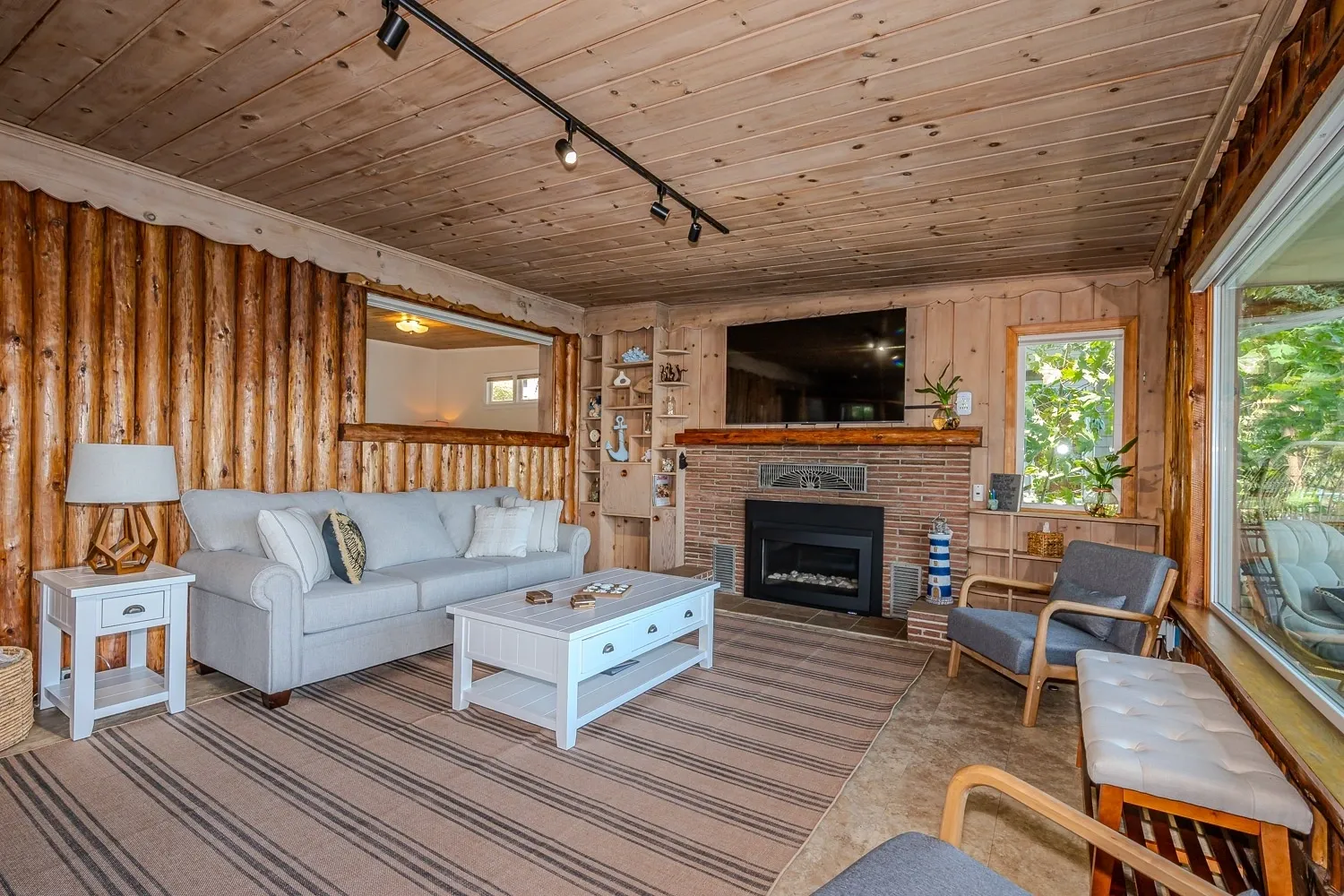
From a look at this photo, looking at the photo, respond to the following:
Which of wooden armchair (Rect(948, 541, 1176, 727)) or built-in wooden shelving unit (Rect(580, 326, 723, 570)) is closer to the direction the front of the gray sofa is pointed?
the wooden armchair

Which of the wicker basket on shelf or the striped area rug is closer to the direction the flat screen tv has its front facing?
the striped area rug

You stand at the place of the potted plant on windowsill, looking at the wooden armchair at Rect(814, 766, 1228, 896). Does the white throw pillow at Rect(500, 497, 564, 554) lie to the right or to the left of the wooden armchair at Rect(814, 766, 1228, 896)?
right

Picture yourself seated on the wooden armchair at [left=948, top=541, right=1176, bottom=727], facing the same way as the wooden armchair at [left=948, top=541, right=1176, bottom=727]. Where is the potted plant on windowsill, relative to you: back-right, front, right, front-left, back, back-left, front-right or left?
back-right

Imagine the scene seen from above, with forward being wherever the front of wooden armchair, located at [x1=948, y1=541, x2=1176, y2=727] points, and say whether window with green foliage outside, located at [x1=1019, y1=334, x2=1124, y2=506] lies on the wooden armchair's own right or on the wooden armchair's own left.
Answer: on the wooden armchair's own right

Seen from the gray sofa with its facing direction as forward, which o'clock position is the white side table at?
The white side table is roughly at 4 o'clock from the gray sofa.

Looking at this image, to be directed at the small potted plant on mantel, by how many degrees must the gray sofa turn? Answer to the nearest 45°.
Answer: approximately 45° to its left

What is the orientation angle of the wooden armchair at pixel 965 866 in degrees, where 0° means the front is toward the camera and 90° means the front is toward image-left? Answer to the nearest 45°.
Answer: approximately 135°

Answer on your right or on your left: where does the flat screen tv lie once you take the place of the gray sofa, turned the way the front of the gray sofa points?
on your left

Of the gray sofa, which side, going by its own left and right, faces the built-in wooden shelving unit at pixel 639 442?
left

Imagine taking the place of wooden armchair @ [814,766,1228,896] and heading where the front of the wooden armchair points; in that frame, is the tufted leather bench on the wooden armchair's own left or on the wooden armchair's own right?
on the wooden armchair's own right

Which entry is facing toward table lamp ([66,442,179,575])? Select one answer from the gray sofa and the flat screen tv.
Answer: the flat screen tv

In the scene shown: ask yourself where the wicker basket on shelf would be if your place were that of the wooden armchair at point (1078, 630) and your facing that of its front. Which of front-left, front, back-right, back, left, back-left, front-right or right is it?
back-right

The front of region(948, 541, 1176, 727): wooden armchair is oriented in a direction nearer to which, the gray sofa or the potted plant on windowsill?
the gray sofa
